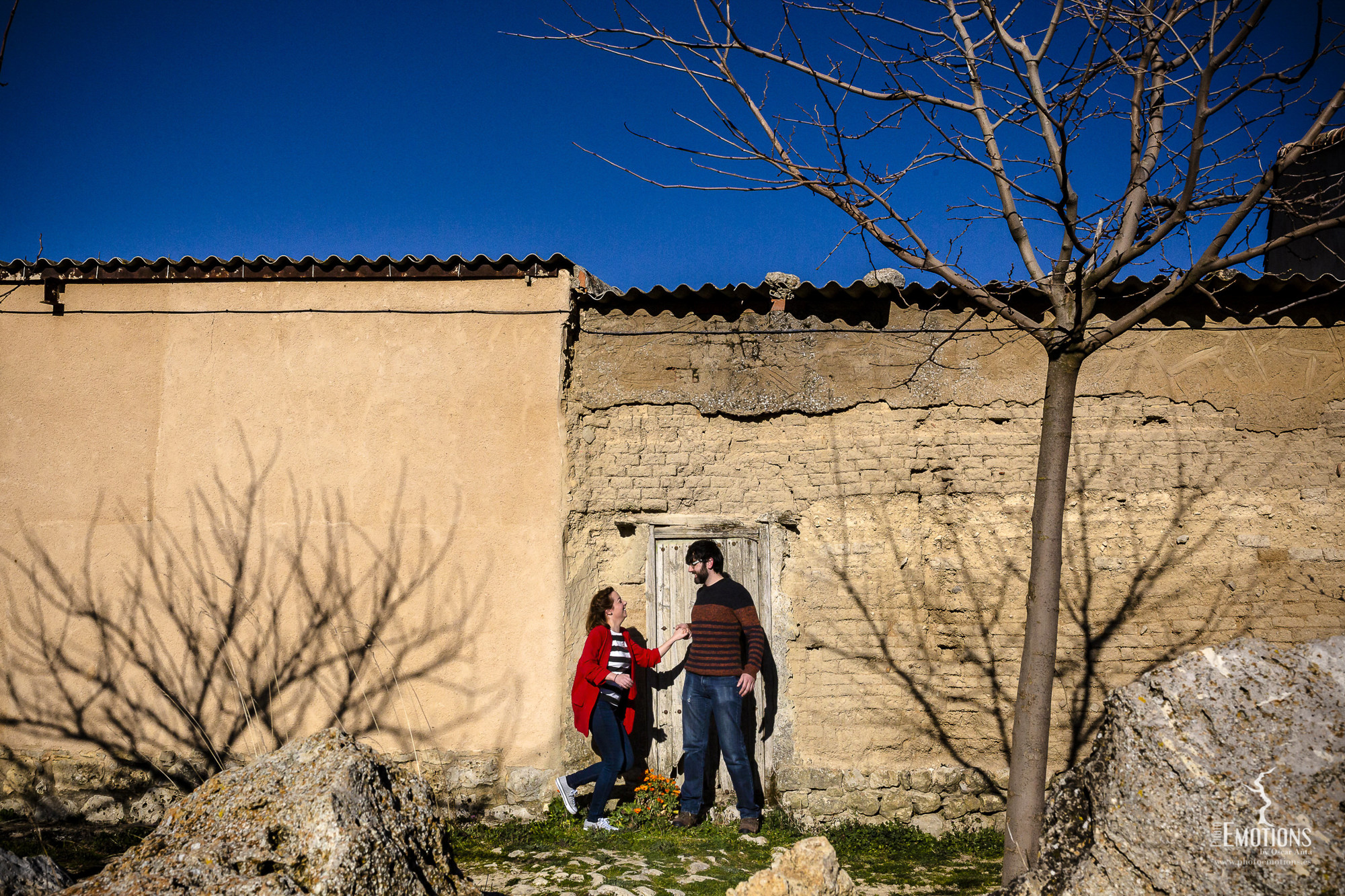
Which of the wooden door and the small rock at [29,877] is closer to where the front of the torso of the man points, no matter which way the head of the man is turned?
the small rock

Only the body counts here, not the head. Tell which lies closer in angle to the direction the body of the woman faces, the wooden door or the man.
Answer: the man

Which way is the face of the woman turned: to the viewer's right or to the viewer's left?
to the viewer's right

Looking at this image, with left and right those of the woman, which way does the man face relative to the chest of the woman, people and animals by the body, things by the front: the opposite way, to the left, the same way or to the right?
to the right

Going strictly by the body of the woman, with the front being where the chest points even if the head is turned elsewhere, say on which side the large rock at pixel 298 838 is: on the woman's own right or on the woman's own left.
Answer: on the woman's own right

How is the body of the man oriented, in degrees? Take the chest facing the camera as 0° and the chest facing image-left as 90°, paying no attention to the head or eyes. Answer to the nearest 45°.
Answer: approximately 45°

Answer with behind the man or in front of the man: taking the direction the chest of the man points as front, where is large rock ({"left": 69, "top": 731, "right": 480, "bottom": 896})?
in front

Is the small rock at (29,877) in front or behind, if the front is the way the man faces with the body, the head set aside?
in front

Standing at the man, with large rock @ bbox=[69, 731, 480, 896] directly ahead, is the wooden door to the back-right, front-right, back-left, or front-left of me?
back-right

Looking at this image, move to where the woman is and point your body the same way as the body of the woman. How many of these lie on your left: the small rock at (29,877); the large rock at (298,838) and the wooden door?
1

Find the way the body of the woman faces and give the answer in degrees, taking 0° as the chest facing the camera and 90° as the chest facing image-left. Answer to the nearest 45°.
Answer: approximately 315°

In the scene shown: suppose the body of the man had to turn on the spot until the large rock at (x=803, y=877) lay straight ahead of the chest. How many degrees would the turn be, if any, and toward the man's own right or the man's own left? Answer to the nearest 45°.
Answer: approximately 45° to the man's own left

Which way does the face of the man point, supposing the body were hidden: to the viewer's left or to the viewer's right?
to the viewer's left

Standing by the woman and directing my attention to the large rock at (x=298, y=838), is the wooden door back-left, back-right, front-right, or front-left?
back-left
